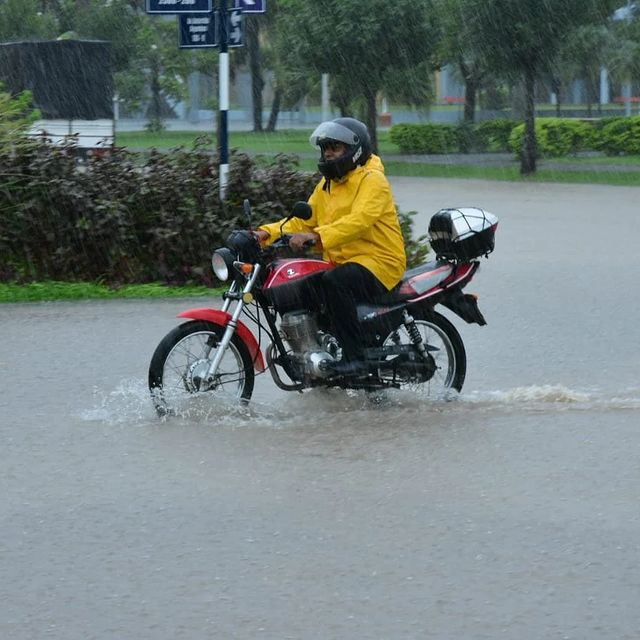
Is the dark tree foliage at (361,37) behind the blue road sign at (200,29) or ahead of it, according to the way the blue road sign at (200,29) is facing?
behind

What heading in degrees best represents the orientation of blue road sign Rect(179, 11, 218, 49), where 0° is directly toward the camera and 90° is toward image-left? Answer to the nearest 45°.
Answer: approximately 0°

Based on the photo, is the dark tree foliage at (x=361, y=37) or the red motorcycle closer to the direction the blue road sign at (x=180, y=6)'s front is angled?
the red motorcycle

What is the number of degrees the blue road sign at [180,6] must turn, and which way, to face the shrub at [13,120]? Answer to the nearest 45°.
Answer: approximately 90° to its right

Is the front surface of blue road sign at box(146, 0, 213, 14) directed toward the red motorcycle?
yes

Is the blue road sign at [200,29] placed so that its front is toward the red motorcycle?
yes

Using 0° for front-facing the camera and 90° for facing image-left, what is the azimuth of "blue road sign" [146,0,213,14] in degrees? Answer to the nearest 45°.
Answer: approximately 0°

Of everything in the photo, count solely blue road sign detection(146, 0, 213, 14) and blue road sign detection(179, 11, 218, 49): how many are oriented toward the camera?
2
